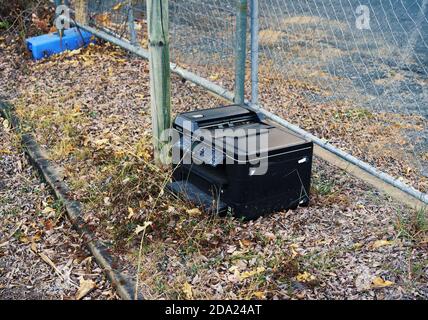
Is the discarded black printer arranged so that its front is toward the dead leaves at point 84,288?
yes

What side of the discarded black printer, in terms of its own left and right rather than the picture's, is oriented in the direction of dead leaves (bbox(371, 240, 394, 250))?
left

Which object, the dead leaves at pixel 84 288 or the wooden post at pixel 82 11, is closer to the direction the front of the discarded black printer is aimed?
the dead leaves

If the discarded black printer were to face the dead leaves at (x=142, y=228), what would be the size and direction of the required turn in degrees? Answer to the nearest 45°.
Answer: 0° — it already faces it

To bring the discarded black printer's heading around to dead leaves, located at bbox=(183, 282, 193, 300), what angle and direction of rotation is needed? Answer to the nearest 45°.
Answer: approximately 45° to its left

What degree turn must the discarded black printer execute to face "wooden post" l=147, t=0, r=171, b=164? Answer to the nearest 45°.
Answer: approximately 90° to its right

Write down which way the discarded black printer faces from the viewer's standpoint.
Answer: facing the viewer and to the left of the viewer

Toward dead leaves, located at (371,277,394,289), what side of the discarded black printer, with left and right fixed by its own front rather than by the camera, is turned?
left
